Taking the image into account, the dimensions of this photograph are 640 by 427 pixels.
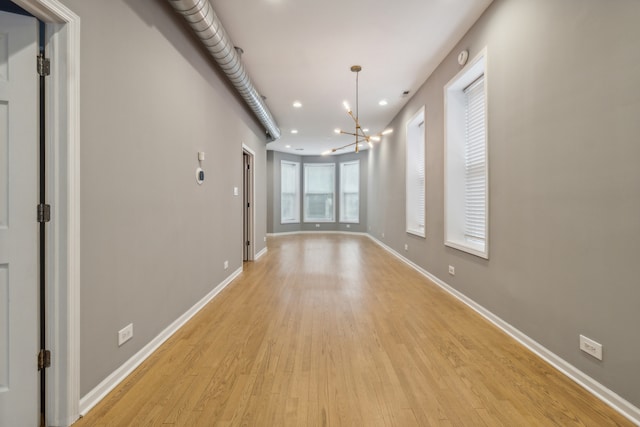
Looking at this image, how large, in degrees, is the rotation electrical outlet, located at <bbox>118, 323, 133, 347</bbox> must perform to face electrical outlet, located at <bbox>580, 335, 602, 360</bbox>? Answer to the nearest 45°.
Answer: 0° — it already faces it

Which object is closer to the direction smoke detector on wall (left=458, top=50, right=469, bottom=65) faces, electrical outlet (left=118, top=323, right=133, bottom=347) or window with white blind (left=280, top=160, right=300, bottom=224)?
the electrical outlet

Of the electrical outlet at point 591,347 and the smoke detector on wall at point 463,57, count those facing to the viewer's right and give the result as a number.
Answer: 0

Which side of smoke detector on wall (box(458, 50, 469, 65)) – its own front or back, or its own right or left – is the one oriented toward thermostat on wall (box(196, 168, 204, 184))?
front

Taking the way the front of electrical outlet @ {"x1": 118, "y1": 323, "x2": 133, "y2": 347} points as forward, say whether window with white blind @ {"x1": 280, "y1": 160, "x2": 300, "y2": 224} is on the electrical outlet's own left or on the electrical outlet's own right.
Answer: on the electrical outlet's own left

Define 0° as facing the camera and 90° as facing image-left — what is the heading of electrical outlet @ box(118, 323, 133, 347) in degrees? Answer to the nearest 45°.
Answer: approximately 315°

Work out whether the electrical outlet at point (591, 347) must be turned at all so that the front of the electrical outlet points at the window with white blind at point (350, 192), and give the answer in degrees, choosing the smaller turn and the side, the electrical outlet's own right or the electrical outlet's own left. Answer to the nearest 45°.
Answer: approximately 90° to the electrical outlet's own right

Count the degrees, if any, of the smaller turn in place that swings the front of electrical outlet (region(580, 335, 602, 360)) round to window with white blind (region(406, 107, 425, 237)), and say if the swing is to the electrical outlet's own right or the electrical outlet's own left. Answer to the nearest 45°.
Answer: approximately 90° to the electrical outlet's own right

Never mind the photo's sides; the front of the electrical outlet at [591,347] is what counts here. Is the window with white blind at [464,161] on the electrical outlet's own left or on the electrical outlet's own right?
on the electrical outlet's own right

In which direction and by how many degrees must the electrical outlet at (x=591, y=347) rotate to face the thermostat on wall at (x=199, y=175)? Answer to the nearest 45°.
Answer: approximately 45° to its right
